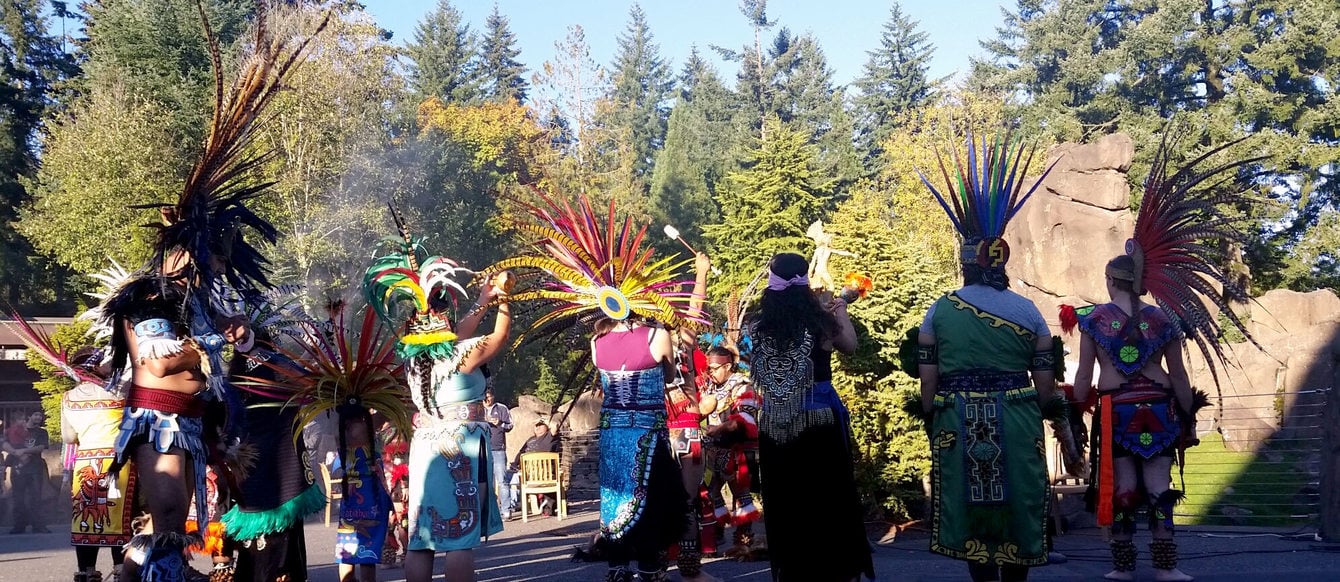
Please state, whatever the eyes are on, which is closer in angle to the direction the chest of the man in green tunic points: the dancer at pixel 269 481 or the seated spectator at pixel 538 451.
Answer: the seated spectator

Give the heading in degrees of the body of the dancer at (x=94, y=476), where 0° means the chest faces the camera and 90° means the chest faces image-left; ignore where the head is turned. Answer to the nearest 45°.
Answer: approximately 180°

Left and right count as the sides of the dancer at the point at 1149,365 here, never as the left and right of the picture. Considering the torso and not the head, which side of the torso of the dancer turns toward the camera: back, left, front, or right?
back

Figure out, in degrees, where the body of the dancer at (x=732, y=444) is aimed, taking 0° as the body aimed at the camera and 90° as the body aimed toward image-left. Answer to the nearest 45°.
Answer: approximately 45°

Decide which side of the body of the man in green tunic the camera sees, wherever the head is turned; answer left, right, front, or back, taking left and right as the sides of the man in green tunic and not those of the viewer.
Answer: back

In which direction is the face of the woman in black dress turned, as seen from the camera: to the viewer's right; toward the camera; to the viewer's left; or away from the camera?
away from the camera

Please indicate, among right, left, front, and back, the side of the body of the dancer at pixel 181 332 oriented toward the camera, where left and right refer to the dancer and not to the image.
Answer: right

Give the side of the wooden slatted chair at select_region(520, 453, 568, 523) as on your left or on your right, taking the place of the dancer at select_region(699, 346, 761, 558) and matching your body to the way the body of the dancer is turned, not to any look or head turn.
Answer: on your right

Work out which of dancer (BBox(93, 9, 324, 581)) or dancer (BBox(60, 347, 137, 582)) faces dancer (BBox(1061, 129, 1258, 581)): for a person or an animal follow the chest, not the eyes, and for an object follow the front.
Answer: dancer (BBox(93, 9, 324, 581))

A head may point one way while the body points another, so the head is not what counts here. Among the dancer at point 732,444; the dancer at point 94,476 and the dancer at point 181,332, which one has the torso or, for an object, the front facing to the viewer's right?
the dancer at point 181,332

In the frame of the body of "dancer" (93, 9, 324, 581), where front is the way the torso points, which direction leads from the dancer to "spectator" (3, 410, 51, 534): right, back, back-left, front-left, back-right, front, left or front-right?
left

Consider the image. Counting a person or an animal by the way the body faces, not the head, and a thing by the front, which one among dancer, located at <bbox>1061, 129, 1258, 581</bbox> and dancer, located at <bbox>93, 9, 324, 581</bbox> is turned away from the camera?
dancer, located at <bbox>1061, 129, 1258, 581</bbox>
